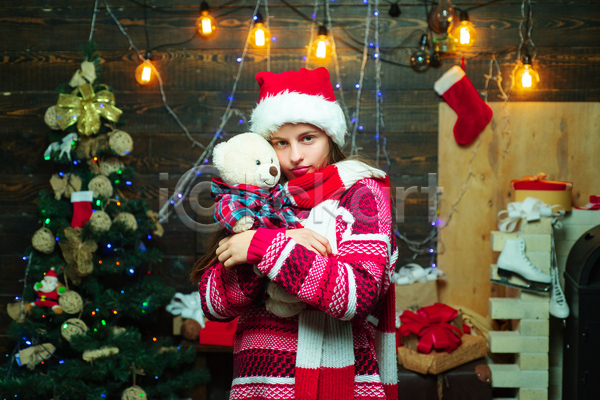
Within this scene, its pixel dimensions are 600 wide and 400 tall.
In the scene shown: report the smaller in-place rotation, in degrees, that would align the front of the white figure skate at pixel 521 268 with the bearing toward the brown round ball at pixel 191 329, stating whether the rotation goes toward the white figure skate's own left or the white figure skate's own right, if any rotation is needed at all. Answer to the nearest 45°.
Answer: approximately 180°

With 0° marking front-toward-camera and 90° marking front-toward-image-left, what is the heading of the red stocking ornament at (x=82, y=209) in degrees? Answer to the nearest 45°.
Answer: approximately 90°

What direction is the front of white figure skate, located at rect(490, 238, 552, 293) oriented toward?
to the viewer's right
